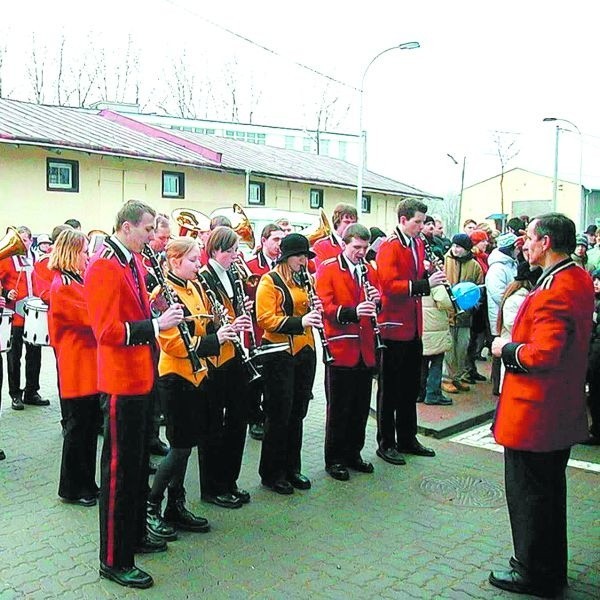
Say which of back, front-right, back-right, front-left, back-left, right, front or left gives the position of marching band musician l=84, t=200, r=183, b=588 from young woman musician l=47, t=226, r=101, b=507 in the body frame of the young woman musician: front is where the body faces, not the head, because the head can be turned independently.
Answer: right

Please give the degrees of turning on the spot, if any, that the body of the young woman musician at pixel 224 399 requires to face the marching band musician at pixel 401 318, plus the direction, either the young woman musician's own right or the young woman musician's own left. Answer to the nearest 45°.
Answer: approximately 90° to the young woman musician's own left

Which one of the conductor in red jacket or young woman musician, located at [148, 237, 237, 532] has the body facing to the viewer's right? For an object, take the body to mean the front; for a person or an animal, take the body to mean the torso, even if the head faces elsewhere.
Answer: the young woman musician

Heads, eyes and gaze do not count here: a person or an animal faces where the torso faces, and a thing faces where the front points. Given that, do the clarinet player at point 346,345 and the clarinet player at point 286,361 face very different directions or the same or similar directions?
same or similar directions

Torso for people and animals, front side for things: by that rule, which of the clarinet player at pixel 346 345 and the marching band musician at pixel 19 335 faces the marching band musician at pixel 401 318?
the marching band musician at pixel 19 335

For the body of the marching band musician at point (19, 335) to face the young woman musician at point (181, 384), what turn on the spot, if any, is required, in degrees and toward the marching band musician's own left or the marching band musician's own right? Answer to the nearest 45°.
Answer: approximately 45° to the marching band musician's own right

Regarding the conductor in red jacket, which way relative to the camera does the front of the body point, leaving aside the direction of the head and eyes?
to the viewer's left

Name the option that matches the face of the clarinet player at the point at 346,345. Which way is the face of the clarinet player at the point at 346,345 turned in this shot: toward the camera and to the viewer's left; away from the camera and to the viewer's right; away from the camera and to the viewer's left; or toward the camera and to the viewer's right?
toward the camera and to the viewer's right

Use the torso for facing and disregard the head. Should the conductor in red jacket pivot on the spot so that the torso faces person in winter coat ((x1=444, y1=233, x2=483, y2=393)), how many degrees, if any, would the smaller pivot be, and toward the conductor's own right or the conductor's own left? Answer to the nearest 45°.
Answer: approximately 90° to the conductor's own right

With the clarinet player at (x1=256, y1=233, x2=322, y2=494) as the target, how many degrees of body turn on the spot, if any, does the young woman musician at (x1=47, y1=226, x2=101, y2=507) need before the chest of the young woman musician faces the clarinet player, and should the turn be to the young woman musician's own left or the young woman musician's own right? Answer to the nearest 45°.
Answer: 0° — they already face them

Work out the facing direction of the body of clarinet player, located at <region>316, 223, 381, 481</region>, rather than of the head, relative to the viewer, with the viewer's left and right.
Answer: facing the viewer and to the right of the viewer

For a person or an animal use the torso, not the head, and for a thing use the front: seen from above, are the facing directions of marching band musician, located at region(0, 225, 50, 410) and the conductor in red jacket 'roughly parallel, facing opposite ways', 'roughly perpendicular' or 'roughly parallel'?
roughly parallel, facing opposite ways

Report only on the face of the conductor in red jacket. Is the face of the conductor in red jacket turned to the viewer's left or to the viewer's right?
to the viewer's left

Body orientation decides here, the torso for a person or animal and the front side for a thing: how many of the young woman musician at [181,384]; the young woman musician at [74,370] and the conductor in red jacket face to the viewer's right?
2

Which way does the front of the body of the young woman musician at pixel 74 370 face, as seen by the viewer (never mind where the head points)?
to the viewer's right

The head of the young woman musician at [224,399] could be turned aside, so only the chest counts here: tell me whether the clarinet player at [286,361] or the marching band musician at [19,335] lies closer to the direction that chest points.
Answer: the clarinet player

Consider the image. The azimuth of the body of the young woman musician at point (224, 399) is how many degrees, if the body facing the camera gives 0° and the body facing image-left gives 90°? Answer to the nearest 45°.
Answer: approximately 315°
